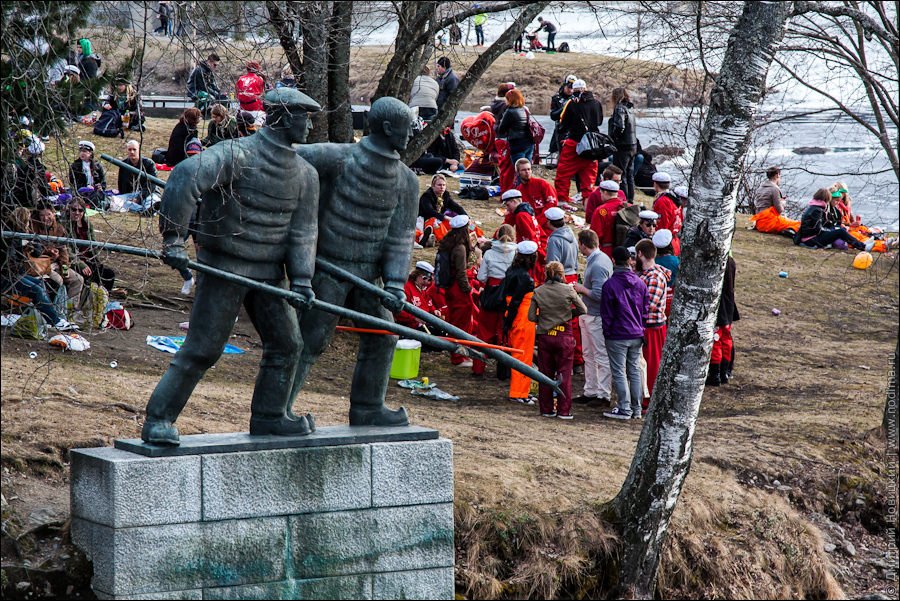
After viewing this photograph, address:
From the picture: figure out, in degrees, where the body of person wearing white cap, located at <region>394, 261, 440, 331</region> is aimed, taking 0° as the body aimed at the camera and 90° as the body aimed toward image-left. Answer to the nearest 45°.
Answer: approximately 315°

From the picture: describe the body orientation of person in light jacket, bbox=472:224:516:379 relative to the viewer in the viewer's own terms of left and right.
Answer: facing away from the viewer and to the right of the viewer

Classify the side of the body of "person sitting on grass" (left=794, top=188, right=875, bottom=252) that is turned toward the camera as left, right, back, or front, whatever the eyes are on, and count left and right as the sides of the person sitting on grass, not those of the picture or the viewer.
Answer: right

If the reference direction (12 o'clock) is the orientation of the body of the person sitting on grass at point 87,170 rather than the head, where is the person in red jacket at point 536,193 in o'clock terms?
The person in red jacket is roughly at 9 o'clock from the person sitting on grass.

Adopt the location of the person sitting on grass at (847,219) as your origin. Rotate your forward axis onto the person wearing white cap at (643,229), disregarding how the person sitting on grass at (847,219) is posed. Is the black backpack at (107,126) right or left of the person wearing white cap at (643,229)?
right

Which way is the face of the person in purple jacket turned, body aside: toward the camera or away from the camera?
away from the camera

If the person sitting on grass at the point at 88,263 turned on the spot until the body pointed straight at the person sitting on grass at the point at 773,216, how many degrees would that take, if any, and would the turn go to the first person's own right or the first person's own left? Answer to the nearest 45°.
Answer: approximately 90° to the first person's own left

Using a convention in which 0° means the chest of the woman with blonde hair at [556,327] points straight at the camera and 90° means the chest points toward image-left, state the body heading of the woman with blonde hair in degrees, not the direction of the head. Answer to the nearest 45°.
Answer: approximately 180°

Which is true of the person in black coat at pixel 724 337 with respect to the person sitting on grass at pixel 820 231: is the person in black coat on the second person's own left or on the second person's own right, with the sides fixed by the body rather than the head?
on the second person's own right

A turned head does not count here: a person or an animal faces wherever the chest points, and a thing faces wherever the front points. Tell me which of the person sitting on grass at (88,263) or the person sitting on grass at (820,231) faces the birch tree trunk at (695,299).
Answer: the person sitting on grass at (88,263)
